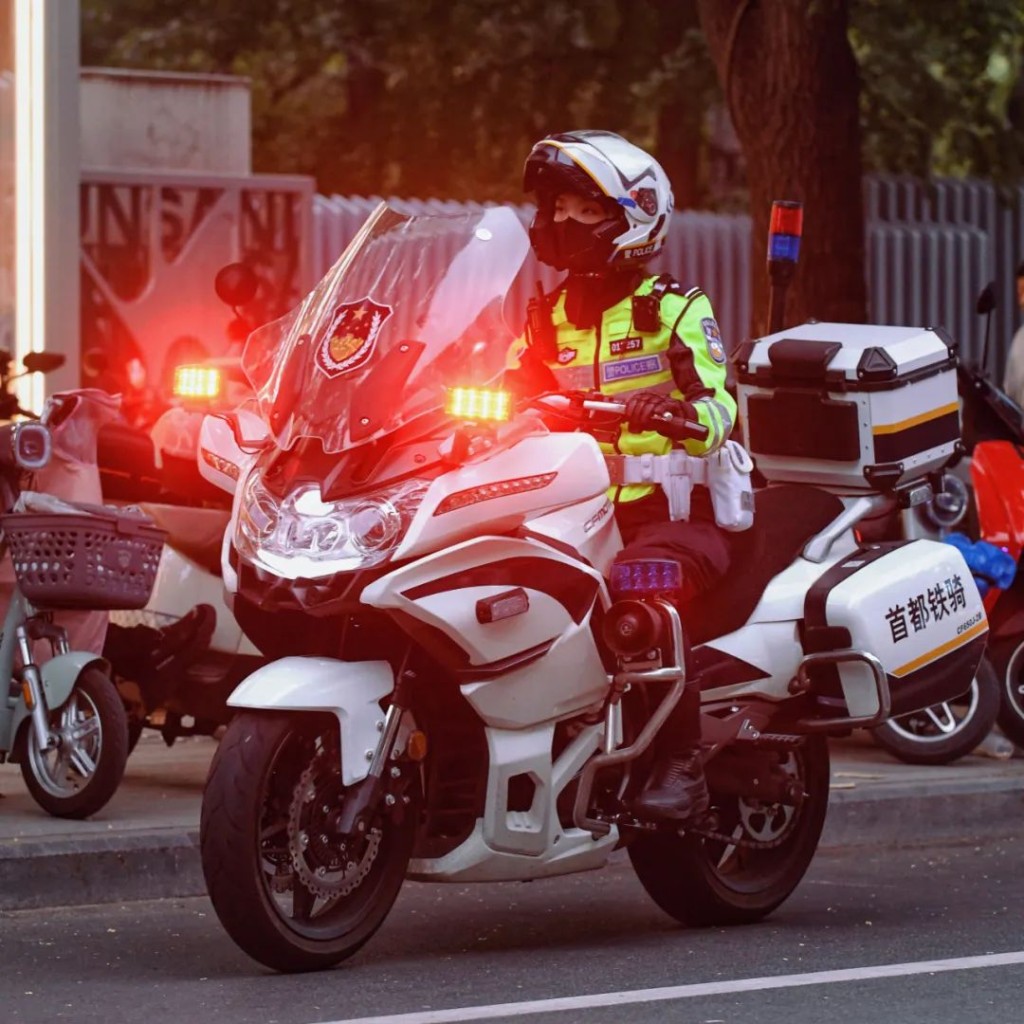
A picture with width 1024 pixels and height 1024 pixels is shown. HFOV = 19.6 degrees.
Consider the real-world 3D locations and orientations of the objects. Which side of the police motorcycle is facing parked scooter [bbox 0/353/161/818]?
right

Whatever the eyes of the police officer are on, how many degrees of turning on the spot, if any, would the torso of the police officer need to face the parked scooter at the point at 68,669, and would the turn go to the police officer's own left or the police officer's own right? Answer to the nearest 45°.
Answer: approximately 90° to the police officer's own right

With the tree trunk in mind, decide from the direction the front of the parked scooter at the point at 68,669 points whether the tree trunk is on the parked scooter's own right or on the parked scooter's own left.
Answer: on the parked scooter's own left

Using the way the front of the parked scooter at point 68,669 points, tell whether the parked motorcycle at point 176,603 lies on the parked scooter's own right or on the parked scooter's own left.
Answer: on the parked scooter's own left

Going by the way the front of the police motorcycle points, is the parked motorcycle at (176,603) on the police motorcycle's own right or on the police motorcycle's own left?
on the police motorcycle's own right

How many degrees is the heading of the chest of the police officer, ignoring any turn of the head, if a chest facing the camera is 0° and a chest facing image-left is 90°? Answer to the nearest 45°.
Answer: approximately 45°

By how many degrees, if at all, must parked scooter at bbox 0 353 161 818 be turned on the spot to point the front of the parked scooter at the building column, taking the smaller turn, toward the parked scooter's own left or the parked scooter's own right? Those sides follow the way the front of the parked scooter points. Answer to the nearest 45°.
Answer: approximately 135° to the parked scooter's own left

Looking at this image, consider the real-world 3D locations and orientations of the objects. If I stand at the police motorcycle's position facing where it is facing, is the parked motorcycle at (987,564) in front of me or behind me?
behind

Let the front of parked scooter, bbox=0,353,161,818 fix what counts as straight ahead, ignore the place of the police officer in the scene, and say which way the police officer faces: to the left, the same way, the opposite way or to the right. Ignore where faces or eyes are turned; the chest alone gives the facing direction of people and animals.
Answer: to the right
